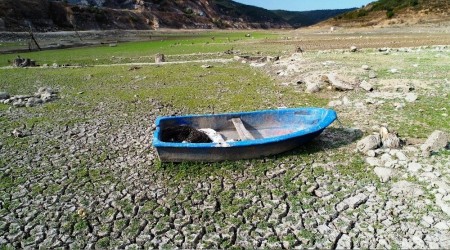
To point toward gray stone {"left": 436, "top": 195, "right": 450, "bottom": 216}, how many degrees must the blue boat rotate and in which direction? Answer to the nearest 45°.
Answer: approximately 45° to its right

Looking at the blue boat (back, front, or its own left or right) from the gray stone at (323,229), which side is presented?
right

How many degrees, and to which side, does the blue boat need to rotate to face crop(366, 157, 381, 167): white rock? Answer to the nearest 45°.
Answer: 0° — it already faces it

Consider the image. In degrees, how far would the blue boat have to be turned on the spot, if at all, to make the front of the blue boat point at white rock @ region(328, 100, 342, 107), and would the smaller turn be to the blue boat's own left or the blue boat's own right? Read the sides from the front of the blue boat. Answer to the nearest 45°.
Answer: approximately 45° to the blue boat's own left

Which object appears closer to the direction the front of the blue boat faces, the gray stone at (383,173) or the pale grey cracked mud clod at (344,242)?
the gray stone

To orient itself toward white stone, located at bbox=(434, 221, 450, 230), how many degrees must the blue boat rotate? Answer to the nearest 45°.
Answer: approximately 45° to its right

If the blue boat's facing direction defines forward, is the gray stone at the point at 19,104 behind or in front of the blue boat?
behind

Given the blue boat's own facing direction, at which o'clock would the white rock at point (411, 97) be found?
The white rock is roughly at 11 o'clock from the blue boat.

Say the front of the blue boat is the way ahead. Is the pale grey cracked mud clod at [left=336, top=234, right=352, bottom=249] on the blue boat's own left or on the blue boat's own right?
on the blue boat's own right

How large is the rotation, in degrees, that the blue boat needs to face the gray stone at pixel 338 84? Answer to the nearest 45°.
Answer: approximately 45° to its left

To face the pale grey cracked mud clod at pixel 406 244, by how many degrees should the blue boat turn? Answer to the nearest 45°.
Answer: approximately 45° to its right

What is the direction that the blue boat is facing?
to the viewer's right
